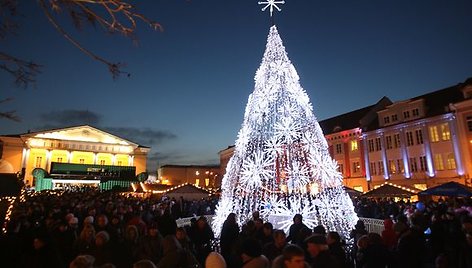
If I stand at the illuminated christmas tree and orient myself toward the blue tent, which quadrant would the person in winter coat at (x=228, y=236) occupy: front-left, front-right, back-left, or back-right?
back-right

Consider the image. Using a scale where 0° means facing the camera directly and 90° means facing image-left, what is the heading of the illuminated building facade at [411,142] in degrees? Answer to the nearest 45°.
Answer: approximately 45°

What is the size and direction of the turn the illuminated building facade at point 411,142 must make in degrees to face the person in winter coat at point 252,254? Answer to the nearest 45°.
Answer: approximately 45° to its left

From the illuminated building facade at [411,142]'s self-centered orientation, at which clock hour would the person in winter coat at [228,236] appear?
The person in winter coat is roughly at 11 o'clock from the illuminated building facade.

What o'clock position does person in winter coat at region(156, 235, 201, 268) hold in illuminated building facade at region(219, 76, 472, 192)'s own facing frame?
The person in winter coat is roughly at 11 o'clock from the illuminated building facade.
